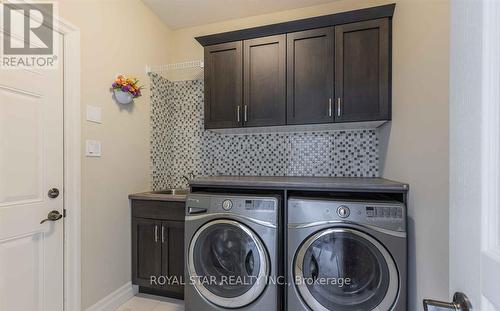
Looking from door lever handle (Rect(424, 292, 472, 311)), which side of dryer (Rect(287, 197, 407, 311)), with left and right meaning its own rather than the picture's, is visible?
front

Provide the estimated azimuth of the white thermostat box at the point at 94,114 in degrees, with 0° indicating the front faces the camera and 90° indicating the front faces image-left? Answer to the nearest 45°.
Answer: approximately 315°

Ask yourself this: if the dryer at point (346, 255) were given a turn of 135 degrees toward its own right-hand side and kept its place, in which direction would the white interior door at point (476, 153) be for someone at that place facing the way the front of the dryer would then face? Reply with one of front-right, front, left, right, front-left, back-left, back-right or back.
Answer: back-left

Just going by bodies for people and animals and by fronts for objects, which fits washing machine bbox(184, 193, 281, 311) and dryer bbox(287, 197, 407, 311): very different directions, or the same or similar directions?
same or similar directions

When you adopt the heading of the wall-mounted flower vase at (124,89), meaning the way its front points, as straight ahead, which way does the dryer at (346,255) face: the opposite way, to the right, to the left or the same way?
to the right

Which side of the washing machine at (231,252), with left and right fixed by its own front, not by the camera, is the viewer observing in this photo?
front

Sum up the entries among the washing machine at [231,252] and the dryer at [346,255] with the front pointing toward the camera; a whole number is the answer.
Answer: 2

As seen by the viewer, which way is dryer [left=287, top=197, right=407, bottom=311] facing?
toward the camera

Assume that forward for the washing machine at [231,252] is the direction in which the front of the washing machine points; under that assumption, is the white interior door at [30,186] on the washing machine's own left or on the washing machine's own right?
on the washing machine's own right

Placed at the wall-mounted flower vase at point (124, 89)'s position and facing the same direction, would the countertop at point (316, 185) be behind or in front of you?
in front

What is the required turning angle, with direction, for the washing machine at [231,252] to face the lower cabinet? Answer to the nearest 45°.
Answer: approximately 135° to its right

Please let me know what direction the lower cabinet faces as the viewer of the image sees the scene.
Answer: facing the viewer and to the left of the viewer

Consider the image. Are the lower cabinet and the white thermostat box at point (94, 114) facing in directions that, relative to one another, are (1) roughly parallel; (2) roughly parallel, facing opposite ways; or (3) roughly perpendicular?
roughly perpendicular

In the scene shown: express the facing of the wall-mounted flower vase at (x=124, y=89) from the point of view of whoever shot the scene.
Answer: facing the viewer and to the right of the viewer

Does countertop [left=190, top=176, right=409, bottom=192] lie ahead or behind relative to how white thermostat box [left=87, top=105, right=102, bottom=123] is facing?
ahead

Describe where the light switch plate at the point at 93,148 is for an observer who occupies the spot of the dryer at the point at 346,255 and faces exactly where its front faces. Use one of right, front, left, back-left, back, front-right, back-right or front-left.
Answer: right
